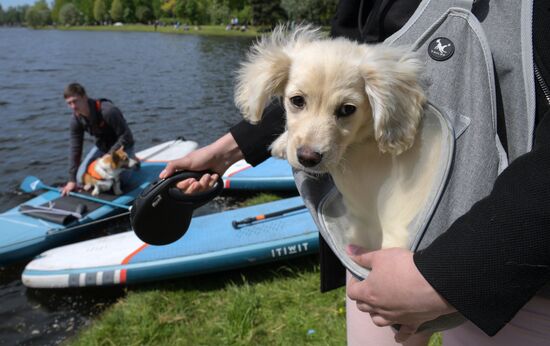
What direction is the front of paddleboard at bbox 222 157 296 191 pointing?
to the viewer's left

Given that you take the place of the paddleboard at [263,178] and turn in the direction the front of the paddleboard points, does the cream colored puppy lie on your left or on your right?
on your left

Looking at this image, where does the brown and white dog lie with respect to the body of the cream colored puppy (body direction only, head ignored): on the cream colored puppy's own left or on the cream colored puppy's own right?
on the cream colored puppy's own right

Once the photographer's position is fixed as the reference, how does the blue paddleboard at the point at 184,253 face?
facing to the left of the viewer

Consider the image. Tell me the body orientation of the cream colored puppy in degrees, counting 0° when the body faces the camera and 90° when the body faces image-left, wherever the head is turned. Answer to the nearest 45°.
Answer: approximately 45°

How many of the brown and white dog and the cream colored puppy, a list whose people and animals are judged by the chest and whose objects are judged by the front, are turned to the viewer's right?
1

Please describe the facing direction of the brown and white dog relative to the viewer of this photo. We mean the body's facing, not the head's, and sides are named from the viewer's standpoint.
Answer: facing to the right of the viewer

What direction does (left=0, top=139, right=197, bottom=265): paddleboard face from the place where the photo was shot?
facing away from the viewer and to the right of the viewer
